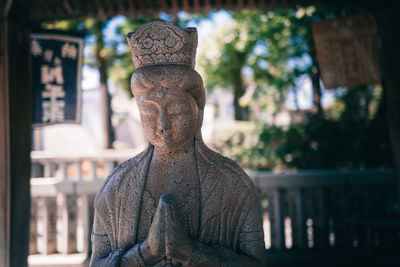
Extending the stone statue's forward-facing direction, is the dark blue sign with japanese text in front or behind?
behind

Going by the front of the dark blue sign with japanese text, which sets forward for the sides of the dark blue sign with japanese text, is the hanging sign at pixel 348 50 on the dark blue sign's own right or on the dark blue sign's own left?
on the dark blue sign's own left

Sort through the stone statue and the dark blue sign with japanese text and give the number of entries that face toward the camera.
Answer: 2

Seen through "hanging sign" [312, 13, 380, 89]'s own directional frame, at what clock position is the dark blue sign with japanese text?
The dark blue sign with japanese text is roughly at 2 o'clock from the hanging sign.

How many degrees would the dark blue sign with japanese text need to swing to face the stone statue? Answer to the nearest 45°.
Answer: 0° — it already faces it

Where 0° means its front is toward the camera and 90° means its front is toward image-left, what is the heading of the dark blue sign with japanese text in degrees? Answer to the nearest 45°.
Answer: approximately 0°

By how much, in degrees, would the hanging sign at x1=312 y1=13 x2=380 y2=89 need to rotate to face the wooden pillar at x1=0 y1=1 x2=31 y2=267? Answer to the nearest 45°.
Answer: approximately 45° to its right

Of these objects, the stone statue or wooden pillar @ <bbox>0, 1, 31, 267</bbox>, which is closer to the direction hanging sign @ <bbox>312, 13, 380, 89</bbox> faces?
the stone statue

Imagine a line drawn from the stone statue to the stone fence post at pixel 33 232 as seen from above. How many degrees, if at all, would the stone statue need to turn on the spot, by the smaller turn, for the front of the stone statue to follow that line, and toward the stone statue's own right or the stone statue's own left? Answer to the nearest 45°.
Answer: approximately 135° to the stone statue's own right
